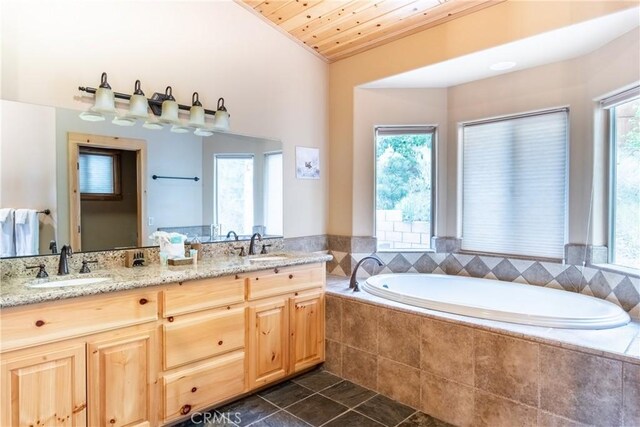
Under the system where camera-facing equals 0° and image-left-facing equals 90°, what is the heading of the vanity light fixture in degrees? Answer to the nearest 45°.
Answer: approximately 315°

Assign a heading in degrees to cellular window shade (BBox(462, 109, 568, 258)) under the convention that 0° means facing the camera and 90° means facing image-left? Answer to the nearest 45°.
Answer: approximately 45°

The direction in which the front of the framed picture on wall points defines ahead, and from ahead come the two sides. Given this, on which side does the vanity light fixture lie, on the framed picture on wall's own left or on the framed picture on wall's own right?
on the framed picture on wall's own right

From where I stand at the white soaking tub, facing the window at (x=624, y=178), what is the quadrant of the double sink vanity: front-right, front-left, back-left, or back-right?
back-right
